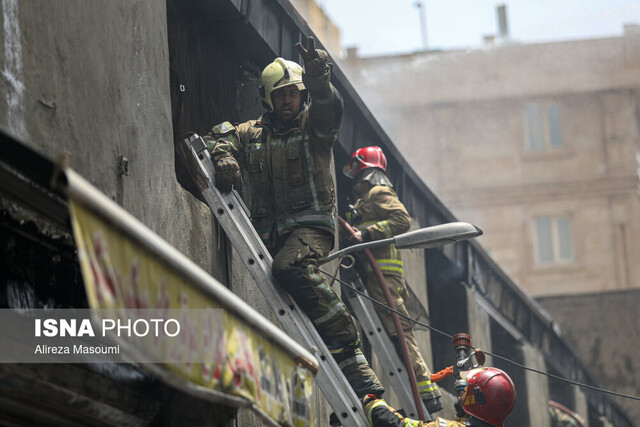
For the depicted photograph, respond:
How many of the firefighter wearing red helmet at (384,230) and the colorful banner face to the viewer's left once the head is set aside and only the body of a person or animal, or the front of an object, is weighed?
1

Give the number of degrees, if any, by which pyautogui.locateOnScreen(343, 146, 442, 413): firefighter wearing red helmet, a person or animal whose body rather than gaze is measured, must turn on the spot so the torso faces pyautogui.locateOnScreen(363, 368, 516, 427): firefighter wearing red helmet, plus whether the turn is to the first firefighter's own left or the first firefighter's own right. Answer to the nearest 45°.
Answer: approximately 90° to the first firefighter's own left

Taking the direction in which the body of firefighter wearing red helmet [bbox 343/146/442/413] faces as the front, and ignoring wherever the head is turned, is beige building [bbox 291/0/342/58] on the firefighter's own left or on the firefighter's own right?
on the firefighter's own right

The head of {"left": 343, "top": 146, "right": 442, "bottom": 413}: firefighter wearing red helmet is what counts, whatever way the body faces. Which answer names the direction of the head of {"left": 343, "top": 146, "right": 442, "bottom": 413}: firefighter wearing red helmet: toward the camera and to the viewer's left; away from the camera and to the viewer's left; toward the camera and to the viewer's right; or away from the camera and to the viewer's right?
away from the camera and to the viewer's left

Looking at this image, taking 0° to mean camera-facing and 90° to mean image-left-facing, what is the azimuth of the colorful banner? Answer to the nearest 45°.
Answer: approximately 315°

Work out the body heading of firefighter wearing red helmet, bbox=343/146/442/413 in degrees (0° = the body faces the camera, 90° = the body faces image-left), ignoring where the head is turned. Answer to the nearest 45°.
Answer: approximately 90°

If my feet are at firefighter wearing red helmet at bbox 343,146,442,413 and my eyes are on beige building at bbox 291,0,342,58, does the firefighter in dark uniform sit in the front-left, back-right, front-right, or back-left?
back-left
